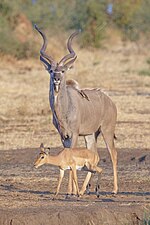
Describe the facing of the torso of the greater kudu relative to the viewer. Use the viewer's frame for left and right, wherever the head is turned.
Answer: facing the viewer and to the left of the viewer

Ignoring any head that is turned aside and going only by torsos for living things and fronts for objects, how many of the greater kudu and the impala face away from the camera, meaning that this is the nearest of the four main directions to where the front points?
0

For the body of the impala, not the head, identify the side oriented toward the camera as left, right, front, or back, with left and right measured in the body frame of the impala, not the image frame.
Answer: left
